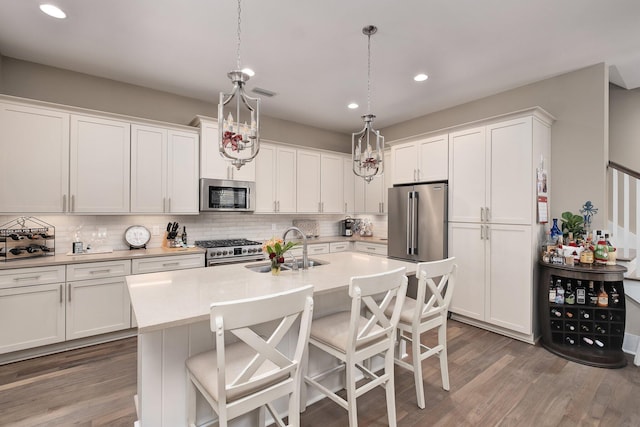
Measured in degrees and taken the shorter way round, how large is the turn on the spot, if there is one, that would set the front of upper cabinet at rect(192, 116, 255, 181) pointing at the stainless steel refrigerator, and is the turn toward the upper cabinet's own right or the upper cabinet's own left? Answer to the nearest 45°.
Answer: approximately 90° to the upper cabinet's own left

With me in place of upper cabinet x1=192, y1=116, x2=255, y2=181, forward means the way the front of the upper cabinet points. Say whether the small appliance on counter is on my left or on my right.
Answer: on my left

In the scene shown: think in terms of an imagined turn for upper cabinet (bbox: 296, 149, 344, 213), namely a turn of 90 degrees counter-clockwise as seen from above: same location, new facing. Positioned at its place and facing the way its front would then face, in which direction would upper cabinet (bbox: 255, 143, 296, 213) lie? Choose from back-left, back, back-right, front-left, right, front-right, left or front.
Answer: back

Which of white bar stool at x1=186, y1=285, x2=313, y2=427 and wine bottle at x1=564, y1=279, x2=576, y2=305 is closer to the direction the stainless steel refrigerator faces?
the white bar stool

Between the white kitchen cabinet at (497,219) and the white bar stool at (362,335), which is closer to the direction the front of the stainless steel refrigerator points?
the white bar stool

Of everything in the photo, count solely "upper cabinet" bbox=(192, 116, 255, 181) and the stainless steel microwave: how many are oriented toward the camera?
2

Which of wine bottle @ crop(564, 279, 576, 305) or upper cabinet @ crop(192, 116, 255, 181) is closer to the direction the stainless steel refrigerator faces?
the upper cabinet

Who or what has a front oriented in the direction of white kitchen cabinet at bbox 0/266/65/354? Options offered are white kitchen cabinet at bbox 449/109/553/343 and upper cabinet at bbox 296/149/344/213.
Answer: white kitchen cabinet at bbox 449/109/553/343

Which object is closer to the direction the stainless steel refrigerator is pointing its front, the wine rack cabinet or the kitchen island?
the kitchen island

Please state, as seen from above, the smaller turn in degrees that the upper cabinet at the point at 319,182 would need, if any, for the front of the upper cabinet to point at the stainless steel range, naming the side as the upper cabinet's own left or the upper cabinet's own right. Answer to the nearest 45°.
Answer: approximately 90° to the upper cabinet's own right

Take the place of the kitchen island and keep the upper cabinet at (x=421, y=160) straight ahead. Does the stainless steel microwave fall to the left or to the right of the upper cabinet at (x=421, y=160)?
left
